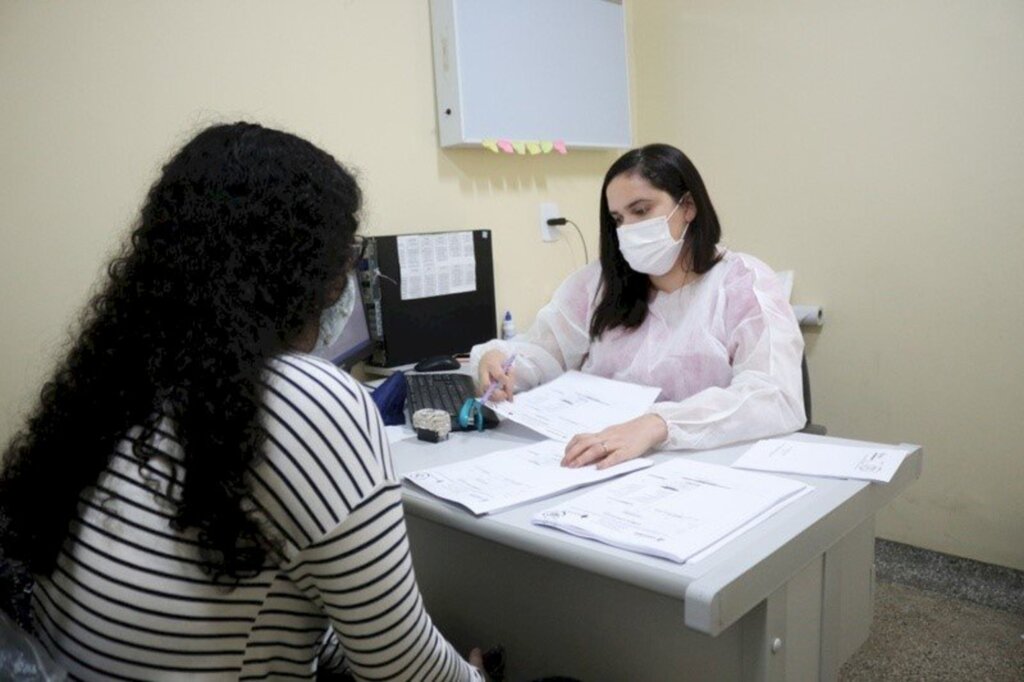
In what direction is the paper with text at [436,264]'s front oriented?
toward the camera

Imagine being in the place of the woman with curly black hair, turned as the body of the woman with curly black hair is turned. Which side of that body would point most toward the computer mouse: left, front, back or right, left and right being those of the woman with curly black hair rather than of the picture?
front

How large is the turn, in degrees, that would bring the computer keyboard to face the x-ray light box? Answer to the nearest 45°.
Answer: approximately 90° to its left

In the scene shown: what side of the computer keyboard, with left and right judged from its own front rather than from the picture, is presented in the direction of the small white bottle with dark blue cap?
left

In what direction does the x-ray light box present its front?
toward the camera

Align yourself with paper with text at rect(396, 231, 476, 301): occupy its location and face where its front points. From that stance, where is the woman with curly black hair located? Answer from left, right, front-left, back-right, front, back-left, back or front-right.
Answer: front

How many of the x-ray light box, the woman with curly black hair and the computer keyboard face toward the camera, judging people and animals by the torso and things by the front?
1

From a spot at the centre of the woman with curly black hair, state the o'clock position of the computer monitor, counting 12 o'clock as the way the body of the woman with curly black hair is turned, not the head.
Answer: The computer monitor is roughly at 11 o'clock from the woman with curly black hair.

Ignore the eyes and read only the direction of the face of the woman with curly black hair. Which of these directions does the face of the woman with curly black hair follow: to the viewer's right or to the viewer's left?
to the viewer's right

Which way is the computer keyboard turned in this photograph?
to the viewer's right

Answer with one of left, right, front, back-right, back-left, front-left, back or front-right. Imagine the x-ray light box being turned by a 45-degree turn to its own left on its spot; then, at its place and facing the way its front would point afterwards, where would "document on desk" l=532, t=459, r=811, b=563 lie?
front-right

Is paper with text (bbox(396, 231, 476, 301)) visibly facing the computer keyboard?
yes

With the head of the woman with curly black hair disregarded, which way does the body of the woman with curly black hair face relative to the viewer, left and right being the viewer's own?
facing away from the viewer and to the right of the viewer

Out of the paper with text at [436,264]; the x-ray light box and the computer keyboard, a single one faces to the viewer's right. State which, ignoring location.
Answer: the computer keyboard
